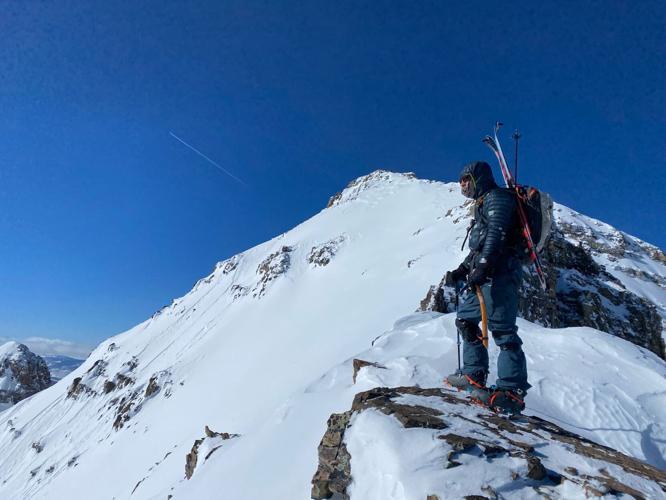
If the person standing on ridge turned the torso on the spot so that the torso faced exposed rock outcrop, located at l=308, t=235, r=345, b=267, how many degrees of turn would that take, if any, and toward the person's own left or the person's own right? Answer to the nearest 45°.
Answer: approximately 45° to the person's own right

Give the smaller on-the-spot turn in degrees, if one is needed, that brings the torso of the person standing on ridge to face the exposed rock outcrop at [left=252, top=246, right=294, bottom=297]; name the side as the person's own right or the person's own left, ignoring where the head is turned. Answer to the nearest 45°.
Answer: approximately 45° to the person's own right

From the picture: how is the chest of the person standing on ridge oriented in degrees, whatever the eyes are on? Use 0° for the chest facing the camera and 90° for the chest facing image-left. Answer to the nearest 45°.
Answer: approximately 90°

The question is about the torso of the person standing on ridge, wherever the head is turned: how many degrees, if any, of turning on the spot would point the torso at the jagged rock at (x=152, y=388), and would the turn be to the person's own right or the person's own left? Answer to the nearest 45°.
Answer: approximately 45° to the person's own right
